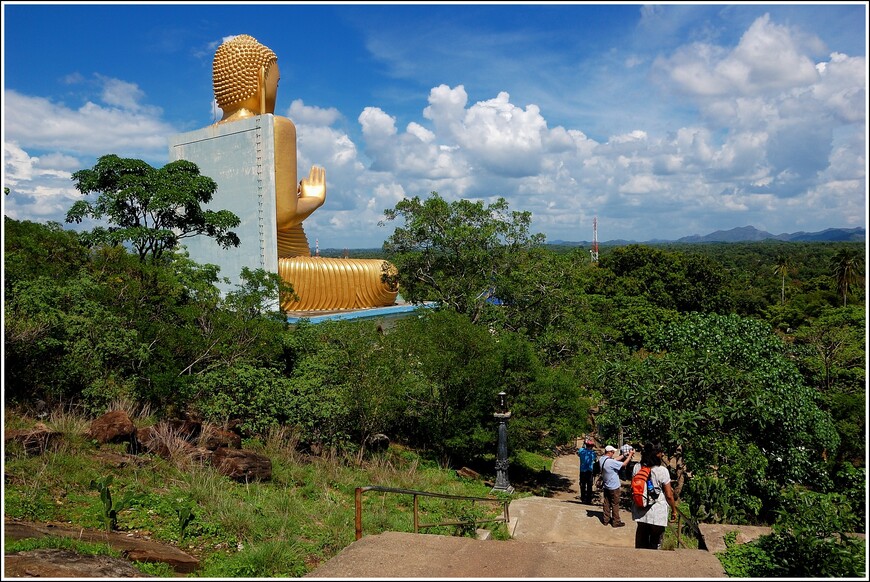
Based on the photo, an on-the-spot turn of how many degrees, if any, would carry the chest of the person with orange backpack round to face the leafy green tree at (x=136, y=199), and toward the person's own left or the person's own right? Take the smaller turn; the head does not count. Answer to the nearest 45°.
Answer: approximately 90° to the person's own left

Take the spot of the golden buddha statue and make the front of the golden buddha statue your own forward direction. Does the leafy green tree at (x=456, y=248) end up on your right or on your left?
on your right

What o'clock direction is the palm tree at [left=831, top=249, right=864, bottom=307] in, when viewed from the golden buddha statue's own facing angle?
The palm tree is roughly at 1 o'clock from the golden buddha statue.

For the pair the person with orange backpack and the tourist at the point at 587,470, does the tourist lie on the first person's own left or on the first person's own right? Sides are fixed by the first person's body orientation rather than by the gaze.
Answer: on the first person's own left

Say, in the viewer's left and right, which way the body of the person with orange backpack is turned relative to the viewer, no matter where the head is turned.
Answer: facing away from the viewer and to the right of the viewer

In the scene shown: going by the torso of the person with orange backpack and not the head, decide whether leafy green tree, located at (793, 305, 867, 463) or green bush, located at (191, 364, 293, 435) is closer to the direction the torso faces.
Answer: the leafy green tree

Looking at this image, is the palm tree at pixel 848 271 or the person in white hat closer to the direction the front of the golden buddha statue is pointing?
the palm tree

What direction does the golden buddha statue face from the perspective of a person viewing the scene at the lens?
facing away from the viewer and to the right of the viewer

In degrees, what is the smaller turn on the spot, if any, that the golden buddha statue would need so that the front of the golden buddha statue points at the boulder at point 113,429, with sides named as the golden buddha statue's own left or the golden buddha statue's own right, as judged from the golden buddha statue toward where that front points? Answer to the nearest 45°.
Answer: approximately 135° to the golden buddha statue's own right

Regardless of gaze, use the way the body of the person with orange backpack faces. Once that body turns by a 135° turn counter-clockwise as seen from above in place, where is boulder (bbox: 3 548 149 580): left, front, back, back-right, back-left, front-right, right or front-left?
front-left

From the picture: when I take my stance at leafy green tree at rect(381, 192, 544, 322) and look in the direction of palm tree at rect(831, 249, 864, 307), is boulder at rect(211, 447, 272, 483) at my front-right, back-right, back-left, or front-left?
back-right
